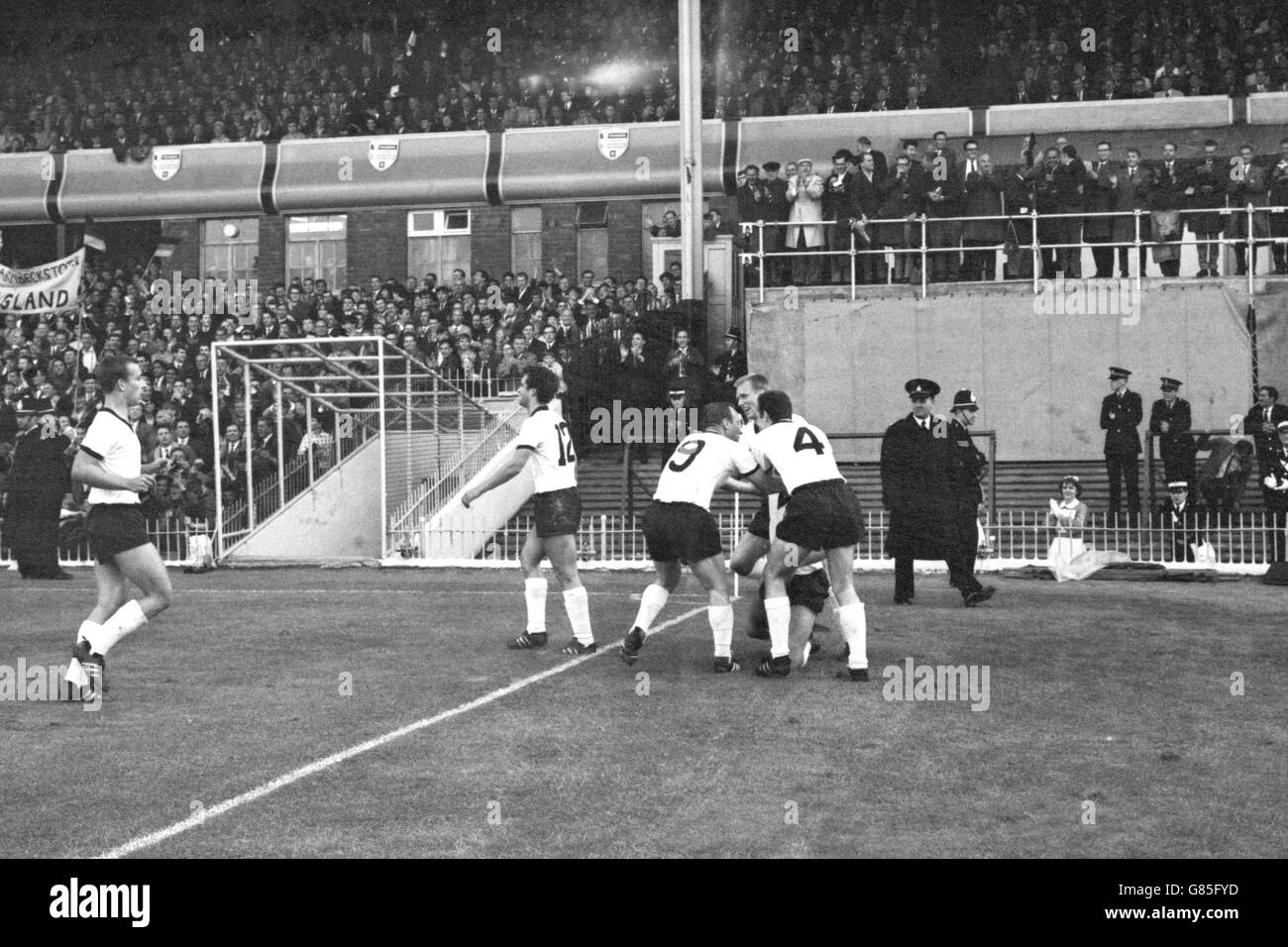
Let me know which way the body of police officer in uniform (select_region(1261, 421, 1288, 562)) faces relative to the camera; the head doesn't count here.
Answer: toward the camera

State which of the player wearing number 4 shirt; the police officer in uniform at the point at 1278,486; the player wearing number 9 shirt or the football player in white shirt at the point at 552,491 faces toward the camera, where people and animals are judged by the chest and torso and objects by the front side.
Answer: the police officer in uniform

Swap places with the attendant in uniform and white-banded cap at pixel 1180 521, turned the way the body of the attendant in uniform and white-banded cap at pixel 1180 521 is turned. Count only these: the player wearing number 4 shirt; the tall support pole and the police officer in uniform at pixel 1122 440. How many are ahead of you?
1

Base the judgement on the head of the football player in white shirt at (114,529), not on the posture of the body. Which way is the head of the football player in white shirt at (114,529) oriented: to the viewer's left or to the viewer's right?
to the viewer's right

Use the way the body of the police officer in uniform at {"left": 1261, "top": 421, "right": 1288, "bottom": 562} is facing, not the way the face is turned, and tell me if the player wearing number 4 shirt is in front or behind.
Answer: in front

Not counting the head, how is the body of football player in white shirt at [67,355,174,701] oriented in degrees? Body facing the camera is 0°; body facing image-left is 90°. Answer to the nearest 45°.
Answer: approximately 270°

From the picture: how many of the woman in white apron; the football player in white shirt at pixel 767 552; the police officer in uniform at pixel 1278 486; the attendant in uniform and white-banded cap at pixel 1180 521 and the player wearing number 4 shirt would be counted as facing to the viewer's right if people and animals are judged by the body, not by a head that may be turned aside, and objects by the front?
0

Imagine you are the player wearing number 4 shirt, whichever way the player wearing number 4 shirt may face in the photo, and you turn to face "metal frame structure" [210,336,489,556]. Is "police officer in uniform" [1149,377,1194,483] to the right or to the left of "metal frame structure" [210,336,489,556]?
right

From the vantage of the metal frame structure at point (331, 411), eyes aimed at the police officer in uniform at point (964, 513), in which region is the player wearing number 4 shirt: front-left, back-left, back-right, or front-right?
front-right

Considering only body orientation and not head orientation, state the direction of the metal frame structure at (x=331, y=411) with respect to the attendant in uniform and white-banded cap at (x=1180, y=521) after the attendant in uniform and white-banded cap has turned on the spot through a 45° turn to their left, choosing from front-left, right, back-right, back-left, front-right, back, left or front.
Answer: back-right

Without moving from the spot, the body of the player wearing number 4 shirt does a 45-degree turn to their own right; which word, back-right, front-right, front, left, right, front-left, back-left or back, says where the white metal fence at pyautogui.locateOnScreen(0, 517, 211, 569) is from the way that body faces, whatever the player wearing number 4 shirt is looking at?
front-left

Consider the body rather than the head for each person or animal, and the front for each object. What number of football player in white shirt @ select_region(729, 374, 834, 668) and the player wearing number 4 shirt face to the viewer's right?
0

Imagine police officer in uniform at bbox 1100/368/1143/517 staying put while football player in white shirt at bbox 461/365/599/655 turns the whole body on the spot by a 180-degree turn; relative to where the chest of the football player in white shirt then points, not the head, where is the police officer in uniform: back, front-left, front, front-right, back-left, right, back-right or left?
left
